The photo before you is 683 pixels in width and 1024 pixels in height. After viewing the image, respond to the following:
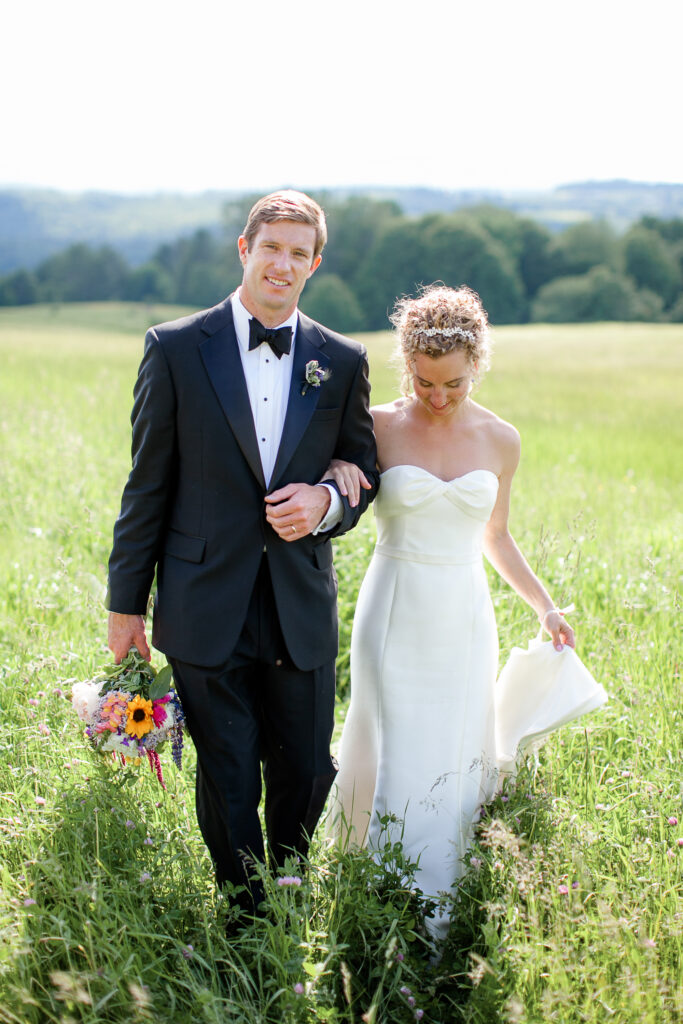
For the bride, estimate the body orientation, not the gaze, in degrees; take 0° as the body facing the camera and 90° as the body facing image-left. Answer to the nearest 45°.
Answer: approximately 0°

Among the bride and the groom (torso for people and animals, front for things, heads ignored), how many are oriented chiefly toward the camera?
2

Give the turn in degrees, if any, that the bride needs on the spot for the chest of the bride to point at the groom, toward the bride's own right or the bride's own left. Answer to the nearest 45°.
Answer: approximately 45° to the bride's own right

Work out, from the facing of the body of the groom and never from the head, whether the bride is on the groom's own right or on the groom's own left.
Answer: on the groom's own left
